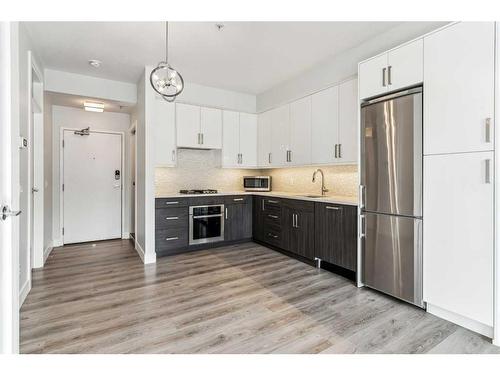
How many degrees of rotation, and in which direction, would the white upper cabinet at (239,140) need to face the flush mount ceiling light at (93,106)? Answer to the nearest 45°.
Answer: approximately 135° to its right

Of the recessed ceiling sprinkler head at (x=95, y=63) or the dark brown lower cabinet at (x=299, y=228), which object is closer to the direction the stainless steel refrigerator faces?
the recessed ceiling sprinkler head

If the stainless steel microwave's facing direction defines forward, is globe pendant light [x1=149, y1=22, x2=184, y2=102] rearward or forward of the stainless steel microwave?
forward

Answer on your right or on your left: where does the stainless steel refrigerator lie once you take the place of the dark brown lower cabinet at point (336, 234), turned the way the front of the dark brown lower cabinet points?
on your left

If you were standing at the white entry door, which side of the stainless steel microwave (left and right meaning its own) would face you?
right

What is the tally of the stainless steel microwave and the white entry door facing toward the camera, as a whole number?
2

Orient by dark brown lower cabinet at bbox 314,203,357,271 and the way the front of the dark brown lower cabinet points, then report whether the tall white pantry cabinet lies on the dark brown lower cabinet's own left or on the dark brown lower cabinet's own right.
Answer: on the dark brown lower cabinet's own left

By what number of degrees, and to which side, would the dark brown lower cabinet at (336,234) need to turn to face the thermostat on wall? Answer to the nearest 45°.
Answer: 0° — it already faces it
